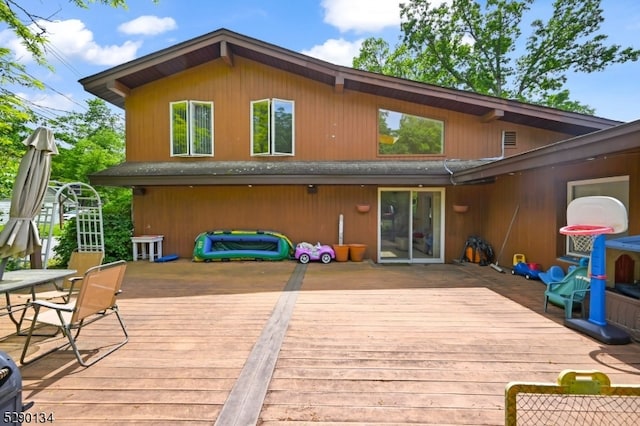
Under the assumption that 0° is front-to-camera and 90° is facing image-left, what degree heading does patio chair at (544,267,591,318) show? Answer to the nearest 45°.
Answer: approximately 45°

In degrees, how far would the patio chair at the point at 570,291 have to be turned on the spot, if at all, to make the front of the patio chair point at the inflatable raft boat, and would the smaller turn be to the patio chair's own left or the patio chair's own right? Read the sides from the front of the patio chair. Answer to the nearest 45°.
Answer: approximately 45° to the patio chair's own right

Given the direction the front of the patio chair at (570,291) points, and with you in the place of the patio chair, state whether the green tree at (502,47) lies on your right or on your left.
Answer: on your right
